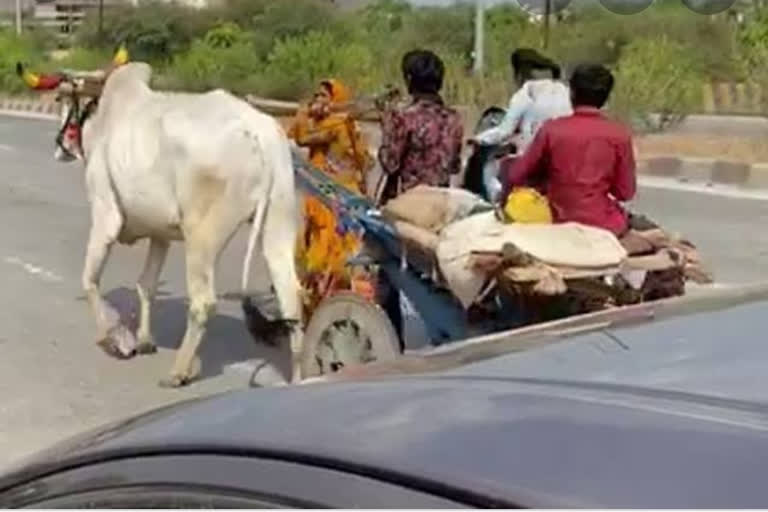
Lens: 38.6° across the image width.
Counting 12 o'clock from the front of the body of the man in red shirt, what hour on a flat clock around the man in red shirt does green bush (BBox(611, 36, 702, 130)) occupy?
The green bush is roughly at 12 o'clock from the man in red shirt.

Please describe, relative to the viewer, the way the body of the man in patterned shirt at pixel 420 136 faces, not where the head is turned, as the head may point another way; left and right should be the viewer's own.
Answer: facing away from the viewer

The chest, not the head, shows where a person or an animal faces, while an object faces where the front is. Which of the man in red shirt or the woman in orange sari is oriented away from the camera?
the man in red shirt

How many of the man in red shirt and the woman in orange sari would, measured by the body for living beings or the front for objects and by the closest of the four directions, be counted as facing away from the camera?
1

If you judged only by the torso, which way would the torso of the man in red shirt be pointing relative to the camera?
away from the camera

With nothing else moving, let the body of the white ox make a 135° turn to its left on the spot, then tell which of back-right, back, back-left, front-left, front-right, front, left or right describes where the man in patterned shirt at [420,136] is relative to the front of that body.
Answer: left

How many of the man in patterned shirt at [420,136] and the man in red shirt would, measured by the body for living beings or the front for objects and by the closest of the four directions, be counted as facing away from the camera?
2

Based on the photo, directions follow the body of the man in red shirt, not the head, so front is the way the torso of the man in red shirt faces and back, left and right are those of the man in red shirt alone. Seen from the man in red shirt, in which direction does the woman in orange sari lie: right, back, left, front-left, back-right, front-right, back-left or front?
front-left

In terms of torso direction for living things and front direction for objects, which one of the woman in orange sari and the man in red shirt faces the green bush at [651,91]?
the man in red shirt

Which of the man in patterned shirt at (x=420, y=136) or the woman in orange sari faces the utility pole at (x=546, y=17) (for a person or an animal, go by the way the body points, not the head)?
the man in patterned shirt

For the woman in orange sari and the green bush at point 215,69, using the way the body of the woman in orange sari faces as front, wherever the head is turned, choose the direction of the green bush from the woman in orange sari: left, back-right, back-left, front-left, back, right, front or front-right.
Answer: back-right

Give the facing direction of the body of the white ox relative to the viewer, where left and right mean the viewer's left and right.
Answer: facing away from the viewer and to the left of the viewer

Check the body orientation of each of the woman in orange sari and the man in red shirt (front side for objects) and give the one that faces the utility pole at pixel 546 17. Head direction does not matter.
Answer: the man in red shirt

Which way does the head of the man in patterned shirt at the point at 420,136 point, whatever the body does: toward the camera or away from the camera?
away from the camera

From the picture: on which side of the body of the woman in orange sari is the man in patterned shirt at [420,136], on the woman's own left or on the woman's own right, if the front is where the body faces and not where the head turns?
on the woman's own left
